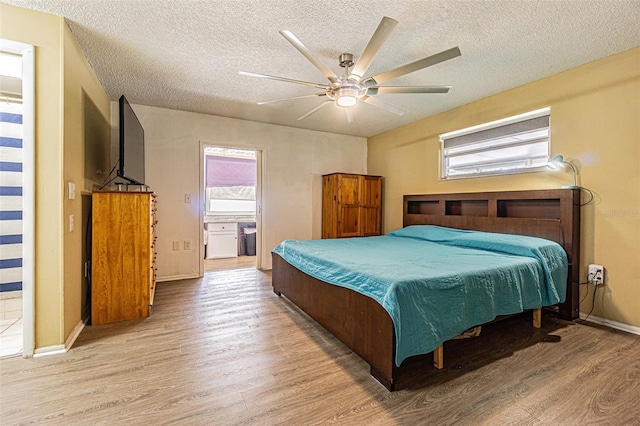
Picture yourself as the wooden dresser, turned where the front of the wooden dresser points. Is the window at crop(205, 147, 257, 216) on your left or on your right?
on your left

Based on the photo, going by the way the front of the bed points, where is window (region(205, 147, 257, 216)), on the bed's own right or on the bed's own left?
on the bed's own right

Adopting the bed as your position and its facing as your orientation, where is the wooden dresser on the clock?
The wooden dresser is roughly at 1 o'clock from the bed.

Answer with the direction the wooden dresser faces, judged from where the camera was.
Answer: facing to the right of the viewer

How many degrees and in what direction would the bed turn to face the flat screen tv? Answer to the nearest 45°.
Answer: approximately 45° to its right

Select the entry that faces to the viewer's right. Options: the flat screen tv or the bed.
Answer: the flat screen tv

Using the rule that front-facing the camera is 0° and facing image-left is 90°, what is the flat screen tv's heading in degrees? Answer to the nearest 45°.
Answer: approximately 270°

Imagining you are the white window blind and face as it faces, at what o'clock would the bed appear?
The bed is roughly at 11 o'clock from the white window blind.

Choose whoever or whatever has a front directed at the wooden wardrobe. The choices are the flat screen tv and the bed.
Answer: the flat screen tv

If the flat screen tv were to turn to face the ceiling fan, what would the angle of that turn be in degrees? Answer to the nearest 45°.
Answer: approximately 45° to its right

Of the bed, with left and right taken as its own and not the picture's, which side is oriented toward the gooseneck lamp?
back

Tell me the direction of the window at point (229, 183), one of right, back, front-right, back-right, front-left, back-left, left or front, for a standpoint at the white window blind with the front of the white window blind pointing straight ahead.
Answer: front-right

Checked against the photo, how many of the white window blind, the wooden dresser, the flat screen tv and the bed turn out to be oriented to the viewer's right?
2

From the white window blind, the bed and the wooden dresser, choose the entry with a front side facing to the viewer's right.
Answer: the wooden dresser

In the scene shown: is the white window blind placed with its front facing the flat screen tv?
yes

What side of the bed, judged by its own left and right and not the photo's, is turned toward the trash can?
right
